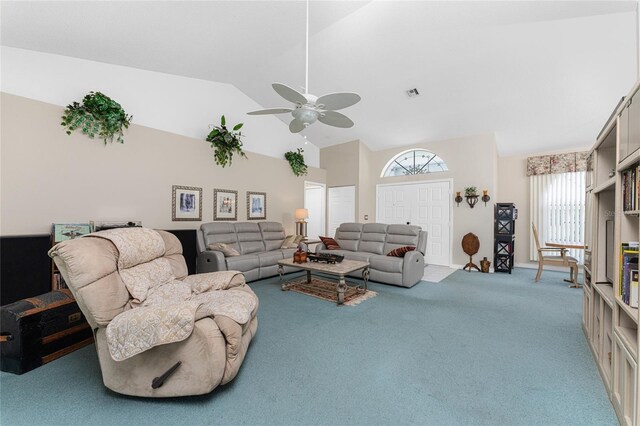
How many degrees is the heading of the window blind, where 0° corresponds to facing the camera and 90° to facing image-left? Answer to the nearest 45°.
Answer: approximately 45°

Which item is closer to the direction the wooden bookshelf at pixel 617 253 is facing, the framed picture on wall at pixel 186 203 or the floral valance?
the framed picture on wall

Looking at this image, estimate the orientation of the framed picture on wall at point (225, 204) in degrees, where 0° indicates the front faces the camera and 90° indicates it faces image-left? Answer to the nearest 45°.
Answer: approximately 315°

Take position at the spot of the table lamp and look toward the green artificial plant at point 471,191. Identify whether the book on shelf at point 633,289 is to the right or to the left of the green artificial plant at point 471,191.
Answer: right

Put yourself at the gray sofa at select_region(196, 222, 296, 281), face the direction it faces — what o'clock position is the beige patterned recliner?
The beige patterned recliner is roughly at 2 o'clock from the gray sofa.

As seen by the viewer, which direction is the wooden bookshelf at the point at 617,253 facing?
to the viewer's left

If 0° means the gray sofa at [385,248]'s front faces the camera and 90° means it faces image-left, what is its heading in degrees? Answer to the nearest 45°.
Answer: approximately 45°

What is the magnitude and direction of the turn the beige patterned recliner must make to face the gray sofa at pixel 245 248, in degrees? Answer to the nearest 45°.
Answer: approximately 90° to its left
